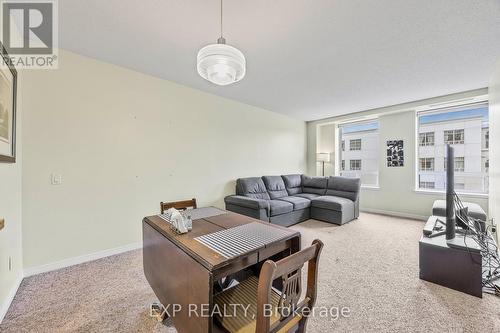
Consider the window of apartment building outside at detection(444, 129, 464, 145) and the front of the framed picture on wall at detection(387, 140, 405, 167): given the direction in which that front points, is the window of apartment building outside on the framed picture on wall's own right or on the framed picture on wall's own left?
on the framed picture on wall's own left

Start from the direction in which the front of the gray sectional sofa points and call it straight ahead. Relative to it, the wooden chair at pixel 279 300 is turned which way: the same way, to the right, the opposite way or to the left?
the opposite way

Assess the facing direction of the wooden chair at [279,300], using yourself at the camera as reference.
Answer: facing away from the viewer and to the left of the viewer

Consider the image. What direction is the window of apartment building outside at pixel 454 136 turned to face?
toward the camera

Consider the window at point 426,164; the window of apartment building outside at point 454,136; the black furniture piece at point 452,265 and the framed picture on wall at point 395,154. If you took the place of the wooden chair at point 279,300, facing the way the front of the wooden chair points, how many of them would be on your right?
4

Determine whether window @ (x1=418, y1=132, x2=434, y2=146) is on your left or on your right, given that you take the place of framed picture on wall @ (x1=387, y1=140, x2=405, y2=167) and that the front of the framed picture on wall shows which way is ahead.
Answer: on your left

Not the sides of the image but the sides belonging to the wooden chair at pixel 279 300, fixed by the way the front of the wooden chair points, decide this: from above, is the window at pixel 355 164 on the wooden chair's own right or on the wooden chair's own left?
on the wooden chair's own right

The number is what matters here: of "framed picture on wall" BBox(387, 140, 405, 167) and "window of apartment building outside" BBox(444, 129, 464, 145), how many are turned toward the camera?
2

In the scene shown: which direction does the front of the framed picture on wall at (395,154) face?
toward the camera

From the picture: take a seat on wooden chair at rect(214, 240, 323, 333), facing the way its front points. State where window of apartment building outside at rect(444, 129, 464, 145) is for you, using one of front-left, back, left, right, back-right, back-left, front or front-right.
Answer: right

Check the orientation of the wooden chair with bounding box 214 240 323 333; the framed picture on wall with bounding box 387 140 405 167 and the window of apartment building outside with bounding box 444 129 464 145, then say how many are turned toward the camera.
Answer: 2

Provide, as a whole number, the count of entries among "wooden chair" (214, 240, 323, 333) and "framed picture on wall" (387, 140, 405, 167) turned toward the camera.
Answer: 1

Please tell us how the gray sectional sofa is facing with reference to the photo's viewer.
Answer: facing the viewer and to the right of the viewer
